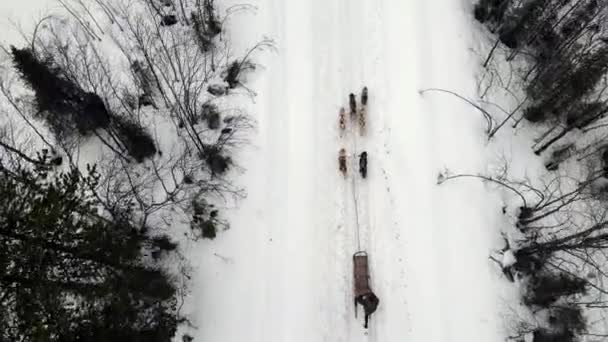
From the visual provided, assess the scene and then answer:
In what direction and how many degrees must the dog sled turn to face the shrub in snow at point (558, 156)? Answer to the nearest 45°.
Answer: approximately 90° to its right

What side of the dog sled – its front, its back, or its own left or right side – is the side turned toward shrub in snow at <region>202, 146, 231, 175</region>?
left

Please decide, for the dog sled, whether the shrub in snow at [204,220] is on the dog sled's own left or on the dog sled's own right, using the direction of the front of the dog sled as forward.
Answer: on the dog sled's own left

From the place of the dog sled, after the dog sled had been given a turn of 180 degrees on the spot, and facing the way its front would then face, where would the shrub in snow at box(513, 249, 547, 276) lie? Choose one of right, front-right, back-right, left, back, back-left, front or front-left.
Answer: left

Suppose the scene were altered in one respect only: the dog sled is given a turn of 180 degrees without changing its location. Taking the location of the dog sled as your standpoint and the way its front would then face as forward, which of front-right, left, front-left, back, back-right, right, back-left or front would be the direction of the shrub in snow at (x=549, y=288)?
left

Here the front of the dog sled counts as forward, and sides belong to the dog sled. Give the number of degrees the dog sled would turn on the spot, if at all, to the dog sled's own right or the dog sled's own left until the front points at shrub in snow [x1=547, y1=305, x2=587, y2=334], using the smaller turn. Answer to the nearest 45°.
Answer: approximately 90° to the dog sled's own right

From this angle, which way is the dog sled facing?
away from the camera

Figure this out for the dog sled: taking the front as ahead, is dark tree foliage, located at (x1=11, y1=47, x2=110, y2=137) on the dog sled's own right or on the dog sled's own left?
on the dog sled's own left
